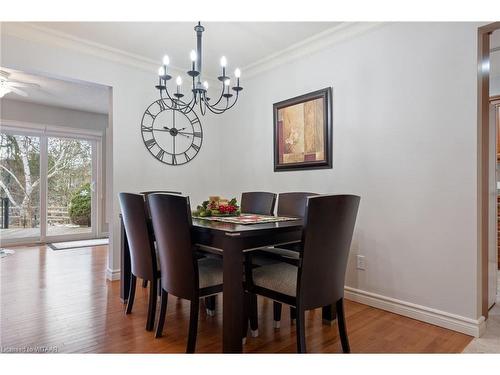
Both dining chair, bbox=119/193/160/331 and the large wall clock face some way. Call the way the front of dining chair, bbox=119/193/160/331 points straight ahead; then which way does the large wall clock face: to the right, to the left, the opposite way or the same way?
to the right

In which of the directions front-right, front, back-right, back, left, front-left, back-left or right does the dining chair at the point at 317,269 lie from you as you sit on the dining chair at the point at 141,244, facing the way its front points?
right

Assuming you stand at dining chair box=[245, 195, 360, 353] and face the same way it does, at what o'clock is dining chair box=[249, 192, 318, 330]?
dining chair box=[249, 192, 318, 330] is roughly at 1 o'clock from dining chair box=[245, 195, 360, 353].

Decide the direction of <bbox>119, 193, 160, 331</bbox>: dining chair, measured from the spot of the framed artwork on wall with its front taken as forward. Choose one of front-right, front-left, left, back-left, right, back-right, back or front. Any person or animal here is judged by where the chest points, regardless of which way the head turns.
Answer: front

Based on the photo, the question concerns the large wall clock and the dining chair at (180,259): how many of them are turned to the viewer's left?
0

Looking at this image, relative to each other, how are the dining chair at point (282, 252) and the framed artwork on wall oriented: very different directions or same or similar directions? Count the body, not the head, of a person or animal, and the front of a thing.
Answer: same or similar directions

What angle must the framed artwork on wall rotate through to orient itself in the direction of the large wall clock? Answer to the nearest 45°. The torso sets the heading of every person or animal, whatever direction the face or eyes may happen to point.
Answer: approximately 45° to its right

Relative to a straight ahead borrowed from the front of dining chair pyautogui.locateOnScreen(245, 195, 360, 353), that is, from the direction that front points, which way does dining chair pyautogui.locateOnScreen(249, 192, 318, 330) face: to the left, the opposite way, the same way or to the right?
to the left

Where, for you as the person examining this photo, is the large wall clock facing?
facing the viewer and to the right of the viewer

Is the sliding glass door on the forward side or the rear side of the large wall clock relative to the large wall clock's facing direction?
on the rear side

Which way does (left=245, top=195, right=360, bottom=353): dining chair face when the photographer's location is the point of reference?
facing away from the viewer and to the left of the viewer

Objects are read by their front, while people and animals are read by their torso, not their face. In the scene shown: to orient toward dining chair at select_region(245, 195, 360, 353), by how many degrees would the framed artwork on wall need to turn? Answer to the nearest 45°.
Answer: approximately 45° to its left

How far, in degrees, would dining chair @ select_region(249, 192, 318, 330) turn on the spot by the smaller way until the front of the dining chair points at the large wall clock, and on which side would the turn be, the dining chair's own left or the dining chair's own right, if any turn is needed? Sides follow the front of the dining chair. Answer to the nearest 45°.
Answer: approximately 90° to the dining chair's own right

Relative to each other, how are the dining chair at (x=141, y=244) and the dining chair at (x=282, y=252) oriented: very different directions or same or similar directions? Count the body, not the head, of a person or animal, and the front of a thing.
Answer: very different directions

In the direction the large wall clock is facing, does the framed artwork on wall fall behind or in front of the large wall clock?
in front
